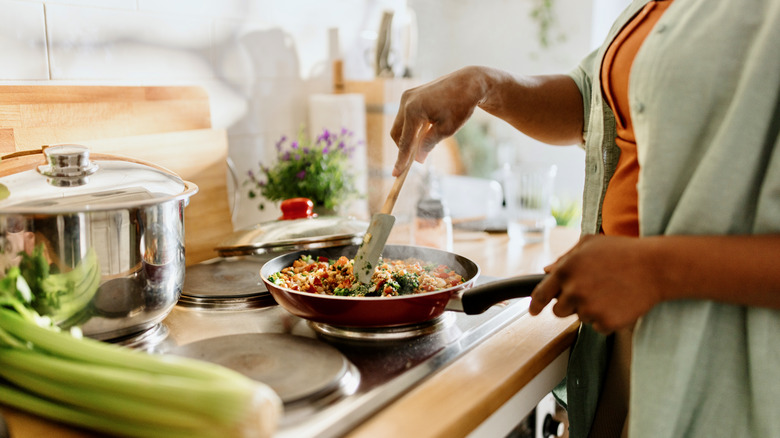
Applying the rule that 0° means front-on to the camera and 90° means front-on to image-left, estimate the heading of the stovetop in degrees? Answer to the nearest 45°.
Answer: approximately 315°

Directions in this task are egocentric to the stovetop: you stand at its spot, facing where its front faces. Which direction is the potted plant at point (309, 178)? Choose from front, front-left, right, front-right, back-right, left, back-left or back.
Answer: back-left

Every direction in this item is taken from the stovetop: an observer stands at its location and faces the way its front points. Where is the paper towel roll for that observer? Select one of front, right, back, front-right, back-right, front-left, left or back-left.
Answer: back-left

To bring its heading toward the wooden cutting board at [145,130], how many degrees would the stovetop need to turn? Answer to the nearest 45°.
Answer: approximately 180°
